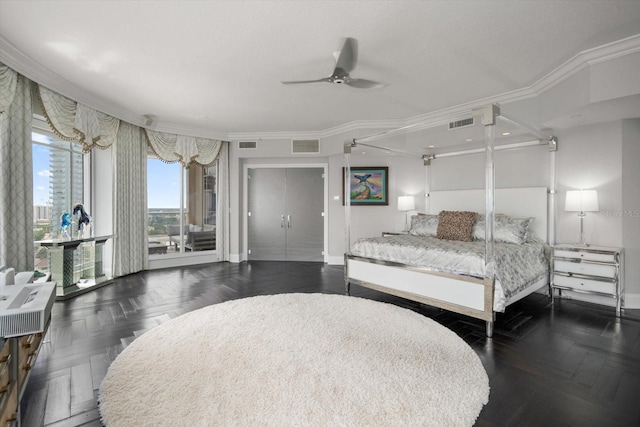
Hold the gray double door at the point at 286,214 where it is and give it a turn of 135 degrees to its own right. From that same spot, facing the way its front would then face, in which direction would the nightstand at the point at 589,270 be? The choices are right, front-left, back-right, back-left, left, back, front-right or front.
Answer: back

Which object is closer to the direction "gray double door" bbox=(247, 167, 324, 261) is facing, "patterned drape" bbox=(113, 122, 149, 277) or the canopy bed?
the canopy bed

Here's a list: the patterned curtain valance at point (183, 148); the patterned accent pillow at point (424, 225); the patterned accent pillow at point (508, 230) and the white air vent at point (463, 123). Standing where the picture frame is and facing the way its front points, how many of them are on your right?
1

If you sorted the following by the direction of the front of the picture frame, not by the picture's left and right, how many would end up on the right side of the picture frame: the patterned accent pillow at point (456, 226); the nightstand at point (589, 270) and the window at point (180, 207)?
1

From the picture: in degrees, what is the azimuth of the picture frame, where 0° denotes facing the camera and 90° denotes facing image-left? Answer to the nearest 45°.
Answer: approximately 0°

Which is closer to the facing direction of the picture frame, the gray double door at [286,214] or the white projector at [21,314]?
the white projector

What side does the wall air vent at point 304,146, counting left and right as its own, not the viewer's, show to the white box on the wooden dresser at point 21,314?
front

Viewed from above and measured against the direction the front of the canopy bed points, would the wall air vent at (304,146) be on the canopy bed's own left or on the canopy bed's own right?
on the canopy bed's own right

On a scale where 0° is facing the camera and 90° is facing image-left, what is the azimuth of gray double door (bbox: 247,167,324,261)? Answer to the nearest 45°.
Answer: approximately 0°
